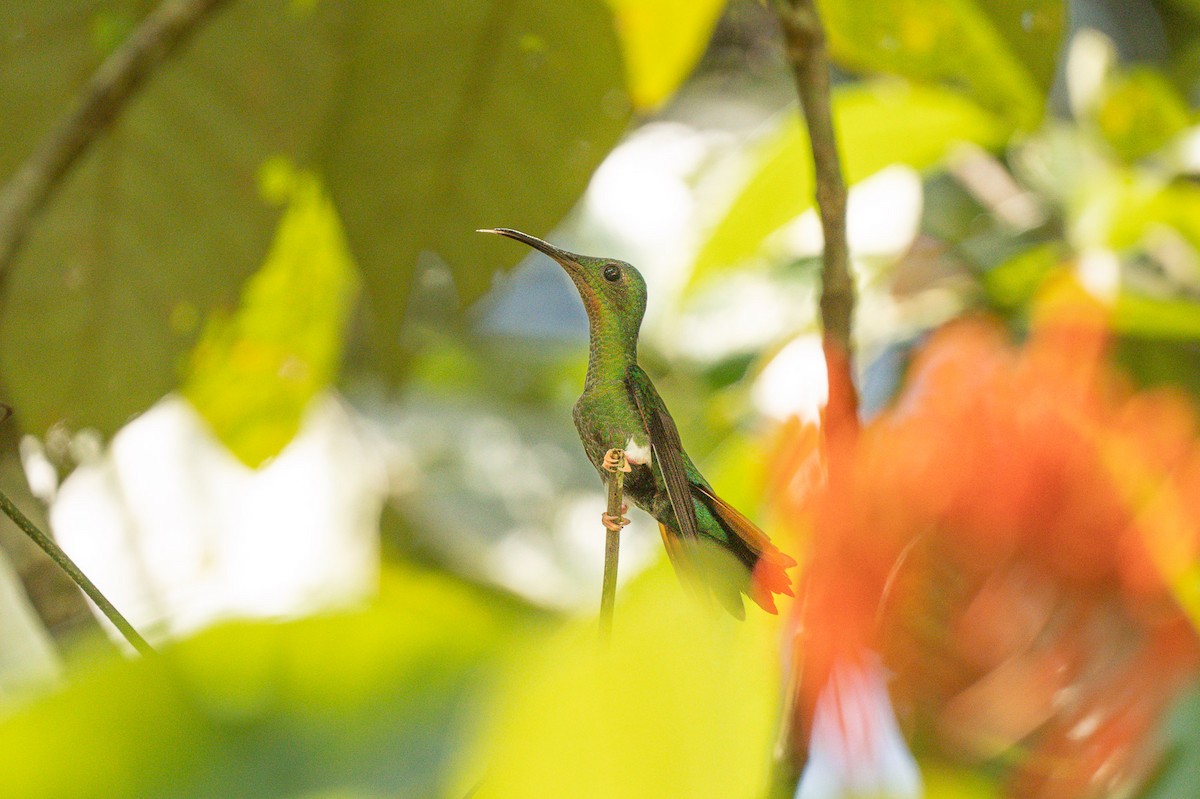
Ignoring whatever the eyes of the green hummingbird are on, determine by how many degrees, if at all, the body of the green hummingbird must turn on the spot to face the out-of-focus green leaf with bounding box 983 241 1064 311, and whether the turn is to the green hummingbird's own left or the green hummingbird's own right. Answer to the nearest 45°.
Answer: approximately 90° to the green hummingbird's own right

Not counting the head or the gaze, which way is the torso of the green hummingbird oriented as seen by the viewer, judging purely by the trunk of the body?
to the viewer's left
